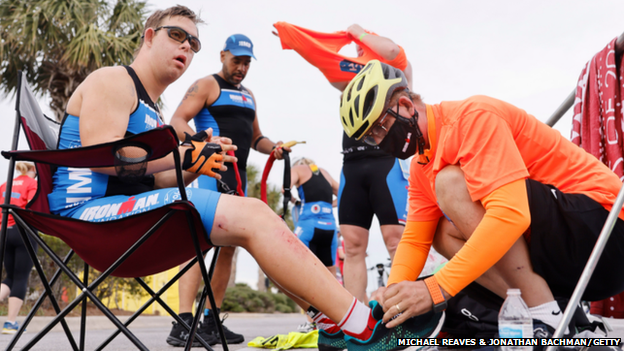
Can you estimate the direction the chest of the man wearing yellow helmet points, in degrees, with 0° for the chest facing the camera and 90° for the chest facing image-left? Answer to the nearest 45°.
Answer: approximately 90°

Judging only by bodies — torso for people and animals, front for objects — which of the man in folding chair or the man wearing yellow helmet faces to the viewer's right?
the man in folding chair

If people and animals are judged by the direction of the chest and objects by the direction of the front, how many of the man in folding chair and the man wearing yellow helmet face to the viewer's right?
1

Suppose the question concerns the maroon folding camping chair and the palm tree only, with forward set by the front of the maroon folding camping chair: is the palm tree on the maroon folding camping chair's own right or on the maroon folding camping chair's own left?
on the maroon folding camping chair's own left

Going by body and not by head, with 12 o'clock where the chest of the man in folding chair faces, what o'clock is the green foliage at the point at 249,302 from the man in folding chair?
The green foliage is roughly at 9 o'clock from the man in folding chair.

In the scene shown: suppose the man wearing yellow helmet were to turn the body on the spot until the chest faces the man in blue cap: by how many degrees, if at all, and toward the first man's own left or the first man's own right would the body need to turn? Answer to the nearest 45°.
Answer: approximately 45° to the first man's own right

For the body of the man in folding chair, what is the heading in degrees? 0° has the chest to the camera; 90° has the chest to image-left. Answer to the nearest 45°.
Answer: approximately 270°

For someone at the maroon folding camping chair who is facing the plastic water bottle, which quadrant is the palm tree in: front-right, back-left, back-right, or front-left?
back-left

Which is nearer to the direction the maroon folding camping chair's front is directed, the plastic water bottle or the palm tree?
the plastic water bottle

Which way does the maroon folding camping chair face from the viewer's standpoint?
to the viewer's right
